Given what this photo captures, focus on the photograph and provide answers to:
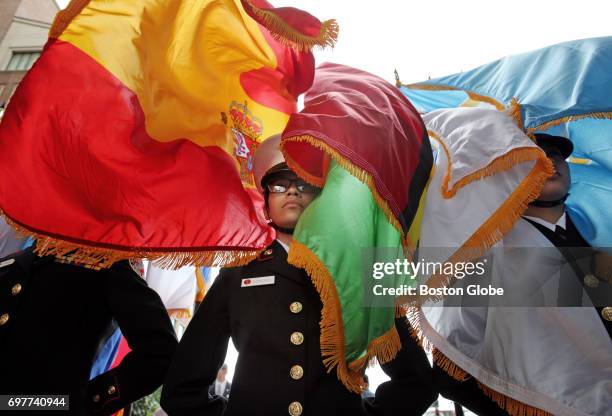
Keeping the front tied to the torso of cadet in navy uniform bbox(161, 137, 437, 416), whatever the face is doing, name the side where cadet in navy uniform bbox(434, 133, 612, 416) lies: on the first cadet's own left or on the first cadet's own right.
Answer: on the first cadet's own left

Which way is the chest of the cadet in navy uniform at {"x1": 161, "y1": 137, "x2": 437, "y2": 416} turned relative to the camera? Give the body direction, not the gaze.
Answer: toward the camera

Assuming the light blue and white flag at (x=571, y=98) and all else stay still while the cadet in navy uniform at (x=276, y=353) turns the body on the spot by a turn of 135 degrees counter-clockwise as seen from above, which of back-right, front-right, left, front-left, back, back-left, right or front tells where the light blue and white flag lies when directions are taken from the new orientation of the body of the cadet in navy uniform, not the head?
front

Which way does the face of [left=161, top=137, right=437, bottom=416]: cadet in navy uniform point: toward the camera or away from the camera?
toward the camera
